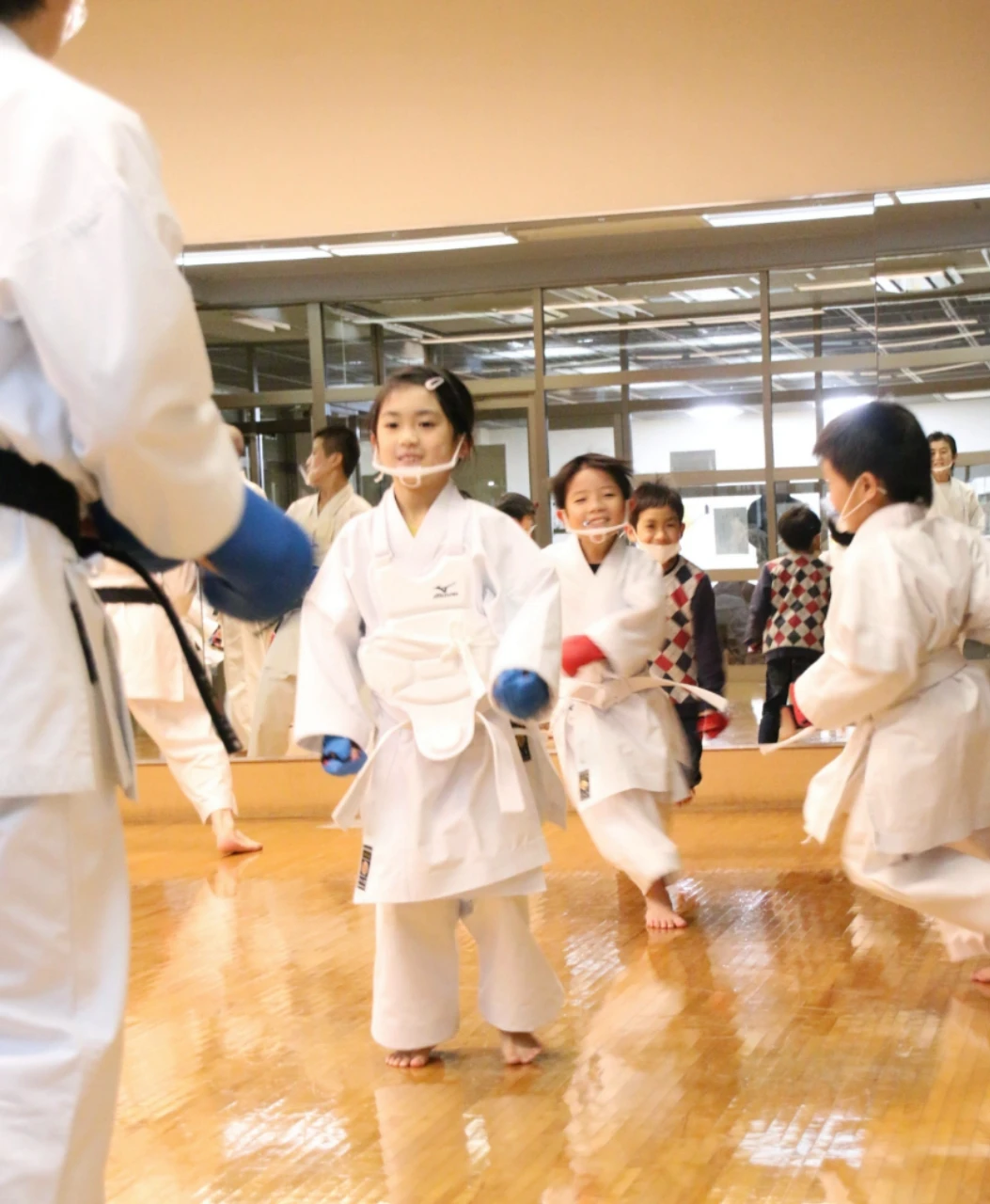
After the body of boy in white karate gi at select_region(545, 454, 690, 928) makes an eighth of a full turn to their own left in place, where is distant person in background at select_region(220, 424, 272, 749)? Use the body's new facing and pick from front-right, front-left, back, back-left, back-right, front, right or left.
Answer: back

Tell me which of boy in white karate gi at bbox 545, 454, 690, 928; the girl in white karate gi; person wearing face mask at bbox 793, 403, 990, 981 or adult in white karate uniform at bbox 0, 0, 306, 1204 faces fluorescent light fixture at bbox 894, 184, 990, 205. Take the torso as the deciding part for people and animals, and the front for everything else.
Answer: the adult in white karate uniform

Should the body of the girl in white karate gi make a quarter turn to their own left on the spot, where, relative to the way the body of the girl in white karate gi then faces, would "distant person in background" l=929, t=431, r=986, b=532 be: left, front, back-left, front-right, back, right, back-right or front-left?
front-left

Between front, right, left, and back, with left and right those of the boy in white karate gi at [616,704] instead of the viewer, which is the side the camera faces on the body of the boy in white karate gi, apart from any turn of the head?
front

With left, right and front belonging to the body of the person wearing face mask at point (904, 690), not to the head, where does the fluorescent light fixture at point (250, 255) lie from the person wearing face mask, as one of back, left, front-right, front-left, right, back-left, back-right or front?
front-right

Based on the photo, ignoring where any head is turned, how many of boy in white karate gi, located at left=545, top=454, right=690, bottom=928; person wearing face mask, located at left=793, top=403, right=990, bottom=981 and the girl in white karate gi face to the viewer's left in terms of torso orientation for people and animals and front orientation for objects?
1

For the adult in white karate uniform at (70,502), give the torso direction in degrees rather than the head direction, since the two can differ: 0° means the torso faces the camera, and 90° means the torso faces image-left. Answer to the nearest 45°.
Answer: approximately 225°

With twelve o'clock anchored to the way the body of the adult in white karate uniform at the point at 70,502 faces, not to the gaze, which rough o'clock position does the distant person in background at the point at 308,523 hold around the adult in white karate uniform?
The distant person in background is roughly at 11 o'clock from the adult in white karate uniform.

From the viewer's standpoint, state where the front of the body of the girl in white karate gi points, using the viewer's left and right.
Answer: facing the viewer

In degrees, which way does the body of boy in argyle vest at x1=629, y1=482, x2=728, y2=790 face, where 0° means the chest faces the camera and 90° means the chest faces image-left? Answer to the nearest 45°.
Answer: approximately 45°

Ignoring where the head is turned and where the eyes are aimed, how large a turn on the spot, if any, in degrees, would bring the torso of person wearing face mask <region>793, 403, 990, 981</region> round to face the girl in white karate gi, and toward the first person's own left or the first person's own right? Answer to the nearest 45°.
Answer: approximately 45° to the first person's own left

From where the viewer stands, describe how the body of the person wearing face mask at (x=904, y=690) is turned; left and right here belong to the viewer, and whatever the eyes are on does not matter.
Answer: facing to the left of the viewer
